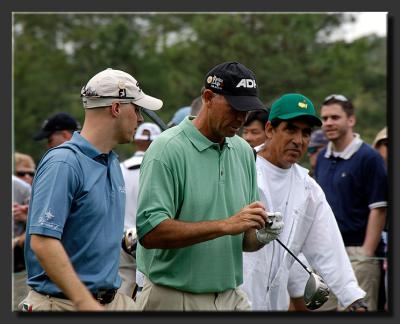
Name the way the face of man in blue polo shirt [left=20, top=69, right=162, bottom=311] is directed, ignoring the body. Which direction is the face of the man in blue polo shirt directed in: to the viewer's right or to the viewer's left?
to the viewer's right

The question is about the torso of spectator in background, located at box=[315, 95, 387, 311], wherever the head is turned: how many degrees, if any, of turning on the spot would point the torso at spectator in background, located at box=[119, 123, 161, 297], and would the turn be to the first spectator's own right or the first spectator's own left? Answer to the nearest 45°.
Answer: approximately 45° to the first spectator's own right

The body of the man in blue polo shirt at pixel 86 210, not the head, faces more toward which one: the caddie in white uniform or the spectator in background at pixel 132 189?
the caddie in white uniform

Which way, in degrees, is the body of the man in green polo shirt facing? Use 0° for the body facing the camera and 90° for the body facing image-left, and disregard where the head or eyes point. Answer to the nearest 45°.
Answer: approximately 315°

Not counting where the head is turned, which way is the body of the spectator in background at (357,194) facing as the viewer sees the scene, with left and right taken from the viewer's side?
facing the viewer and to the left of the viewer

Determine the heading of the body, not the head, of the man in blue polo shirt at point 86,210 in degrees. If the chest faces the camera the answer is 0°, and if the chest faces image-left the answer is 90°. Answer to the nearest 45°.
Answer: approximately 315°

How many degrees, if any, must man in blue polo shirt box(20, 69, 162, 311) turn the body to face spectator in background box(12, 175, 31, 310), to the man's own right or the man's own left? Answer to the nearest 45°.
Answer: approximately 135° to the man's own left
